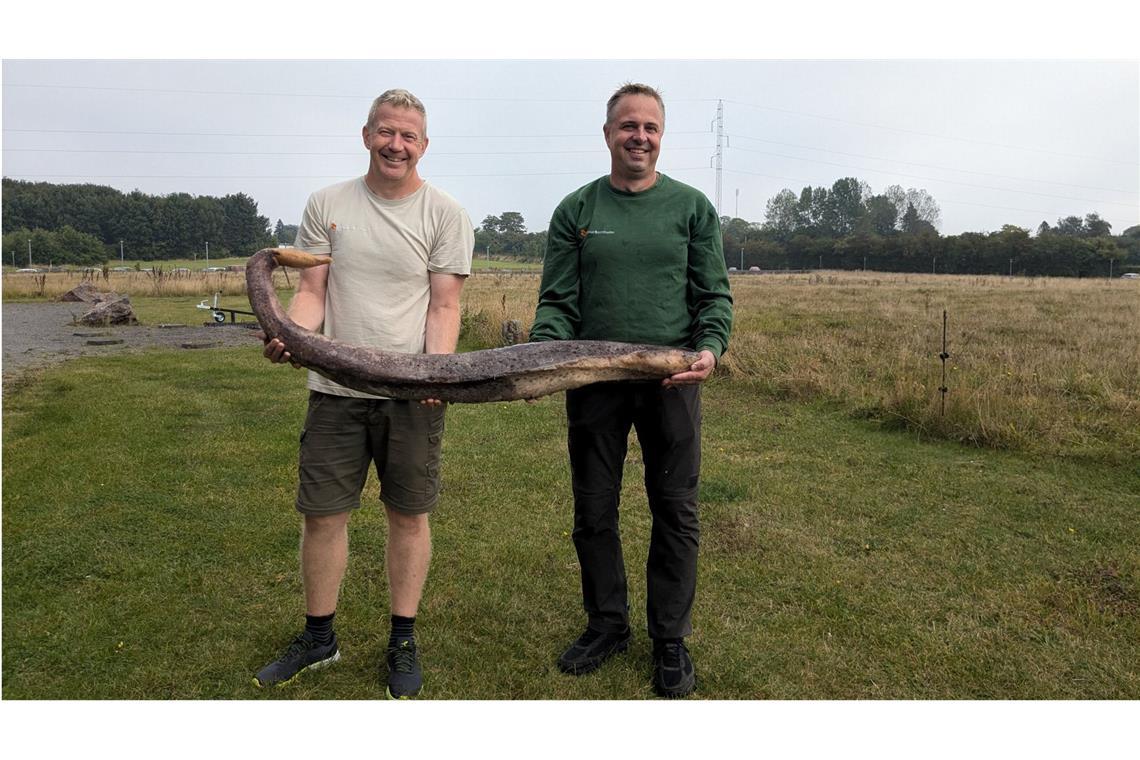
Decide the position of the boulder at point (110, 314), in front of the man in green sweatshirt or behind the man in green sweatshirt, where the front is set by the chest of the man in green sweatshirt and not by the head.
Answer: behind

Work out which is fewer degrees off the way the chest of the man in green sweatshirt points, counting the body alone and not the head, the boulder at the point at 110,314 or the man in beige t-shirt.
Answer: the man in beige t-shirt

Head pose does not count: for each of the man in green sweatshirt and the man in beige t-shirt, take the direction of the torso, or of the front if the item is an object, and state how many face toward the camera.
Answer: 2

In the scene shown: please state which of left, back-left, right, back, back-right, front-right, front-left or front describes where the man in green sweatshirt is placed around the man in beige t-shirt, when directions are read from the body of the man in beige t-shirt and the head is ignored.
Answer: left

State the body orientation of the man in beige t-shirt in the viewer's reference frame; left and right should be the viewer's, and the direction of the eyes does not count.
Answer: facing the viewer

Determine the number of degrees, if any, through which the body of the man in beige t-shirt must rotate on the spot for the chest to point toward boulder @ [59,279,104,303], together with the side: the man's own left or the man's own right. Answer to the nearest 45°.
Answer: approximately 180°

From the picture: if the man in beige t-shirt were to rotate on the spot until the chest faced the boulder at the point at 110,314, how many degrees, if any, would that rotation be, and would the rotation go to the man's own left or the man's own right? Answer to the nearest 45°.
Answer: approximately 180°

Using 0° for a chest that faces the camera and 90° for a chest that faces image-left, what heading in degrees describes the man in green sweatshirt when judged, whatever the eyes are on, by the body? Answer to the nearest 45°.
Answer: approximately 0°

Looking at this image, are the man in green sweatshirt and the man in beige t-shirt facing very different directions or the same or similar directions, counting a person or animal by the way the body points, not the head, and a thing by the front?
same or similar directions

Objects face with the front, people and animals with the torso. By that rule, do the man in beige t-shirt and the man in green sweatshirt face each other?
no

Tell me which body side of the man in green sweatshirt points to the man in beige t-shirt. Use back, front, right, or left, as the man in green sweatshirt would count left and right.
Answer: right

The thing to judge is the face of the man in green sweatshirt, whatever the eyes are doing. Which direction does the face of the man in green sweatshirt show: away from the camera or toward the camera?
toward the camera

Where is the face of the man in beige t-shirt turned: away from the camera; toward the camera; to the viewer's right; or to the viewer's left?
toward the camera
